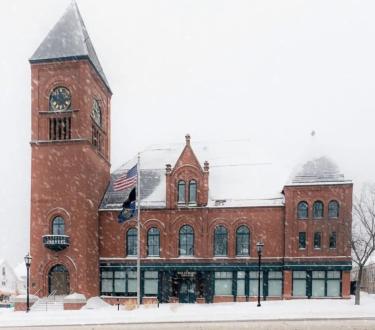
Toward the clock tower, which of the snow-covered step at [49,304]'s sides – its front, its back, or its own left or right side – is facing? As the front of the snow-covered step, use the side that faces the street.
back

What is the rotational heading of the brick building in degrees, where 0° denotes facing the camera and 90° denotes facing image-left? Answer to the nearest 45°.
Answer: approximately 0°

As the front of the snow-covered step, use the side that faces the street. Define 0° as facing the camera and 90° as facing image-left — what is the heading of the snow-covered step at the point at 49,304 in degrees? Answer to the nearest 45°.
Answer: approximately 0°

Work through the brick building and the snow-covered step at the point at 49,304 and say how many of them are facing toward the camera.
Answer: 2
